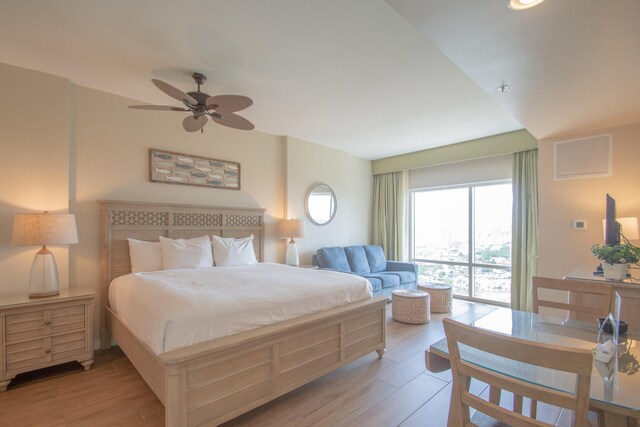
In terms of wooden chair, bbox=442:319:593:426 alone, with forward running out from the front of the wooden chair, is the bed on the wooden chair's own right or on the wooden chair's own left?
on the wooden chair's own left

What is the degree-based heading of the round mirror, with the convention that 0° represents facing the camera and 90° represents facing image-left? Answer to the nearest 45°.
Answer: approximately 315°

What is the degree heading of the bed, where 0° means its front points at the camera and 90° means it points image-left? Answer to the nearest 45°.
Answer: approximately 315°

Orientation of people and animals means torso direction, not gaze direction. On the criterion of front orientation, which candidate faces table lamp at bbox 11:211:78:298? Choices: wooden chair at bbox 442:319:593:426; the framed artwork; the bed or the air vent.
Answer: the air vent

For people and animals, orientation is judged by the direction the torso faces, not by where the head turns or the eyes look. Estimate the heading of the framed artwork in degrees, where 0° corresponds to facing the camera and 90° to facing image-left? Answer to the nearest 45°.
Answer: approximately 315°

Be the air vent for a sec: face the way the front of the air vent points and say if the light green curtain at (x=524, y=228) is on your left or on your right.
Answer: on your right

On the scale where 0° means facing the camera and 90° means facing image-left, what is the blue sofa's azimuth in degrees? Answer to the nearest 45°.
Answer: approximately 315°

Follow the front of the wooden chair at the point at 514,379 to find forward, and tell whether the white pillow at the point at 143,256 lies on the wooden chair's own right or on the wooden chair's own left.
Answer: on the wooden chair's own left

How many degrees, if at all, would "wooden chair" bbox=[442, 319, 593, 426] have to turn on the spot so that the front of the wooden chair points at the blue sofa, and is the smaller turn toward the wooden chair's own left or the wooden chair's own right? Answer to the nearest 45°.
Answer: approximately 90° to the wooden chair's own left
